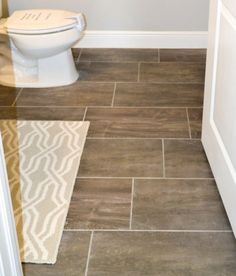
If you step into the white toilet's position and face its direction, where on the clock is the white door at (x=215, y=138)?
The white door is roughly at 2 o'clock from the white toilet.

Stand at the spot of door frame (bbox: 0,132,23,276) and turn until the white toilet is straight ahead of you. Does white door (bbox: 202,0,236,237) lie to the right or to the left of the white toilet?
right

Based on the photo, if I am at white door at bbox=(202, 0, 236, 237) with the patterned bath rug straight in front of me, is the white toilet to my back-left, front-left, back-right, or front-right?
front-right

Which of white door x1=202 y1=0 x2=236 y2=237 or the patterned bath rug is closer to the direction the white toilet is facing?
the white door

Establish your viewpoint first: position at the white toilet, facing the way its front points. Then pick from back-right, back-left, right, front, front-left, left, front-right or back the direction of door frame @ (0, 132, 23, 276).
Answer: right

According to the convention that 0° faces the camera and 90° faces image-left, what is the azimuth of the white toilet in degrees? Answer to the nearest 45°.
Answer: approximately 270°

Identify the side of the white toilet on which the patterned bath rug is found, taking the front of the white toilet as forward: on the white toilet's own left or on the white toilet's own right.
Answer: on the white toilet's own right

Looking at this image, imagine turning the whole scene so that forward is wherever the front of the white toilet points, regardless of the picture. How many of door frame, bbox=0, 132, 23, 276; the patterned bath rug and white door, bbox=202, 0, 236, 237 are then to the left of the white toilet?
0
